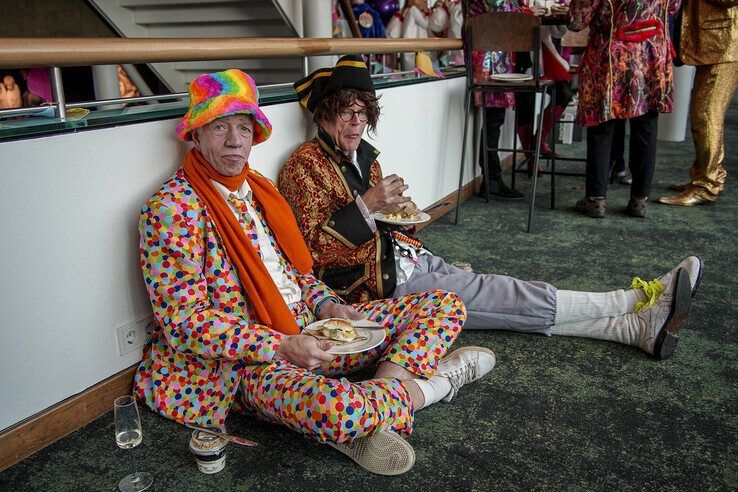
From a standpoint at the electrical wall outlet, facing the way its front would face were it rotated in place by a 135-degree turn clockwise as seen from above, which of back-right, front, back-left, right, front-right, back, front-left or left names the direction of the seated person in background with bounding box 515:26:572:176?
back-right

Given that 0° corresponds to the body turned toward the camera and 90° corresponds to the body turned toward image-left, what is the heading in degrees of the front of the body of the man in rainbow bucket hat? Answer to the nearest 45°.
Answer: approximately 315°

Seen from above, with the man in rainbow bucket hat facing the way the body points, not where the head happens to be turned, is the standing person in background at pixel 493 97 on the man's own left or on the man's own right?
on the man's own left

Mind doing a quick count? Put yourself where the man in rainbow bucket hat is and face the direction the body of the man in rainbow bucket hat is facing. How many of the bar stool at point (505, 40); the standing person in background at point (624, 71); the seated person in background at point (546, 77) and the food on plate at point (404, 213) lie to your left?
4

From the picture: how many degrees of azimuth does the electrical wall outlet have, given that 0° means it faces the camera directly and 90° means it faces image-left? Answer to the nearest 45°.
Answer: approximately 315°

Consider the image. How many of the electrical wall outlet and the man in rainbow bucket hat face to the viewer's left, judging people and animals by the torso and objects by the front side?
0
